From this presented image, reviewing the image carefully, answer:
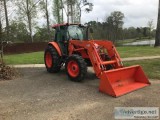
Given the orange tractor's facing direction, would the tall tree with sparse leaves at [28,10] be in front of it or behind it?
behind

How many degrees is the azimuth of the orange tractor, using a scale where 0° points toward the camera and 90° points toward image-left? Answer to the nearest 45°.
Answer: approximately 315°

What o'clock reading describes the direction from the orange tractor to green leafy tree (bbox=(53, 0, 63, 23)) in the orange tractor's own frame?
The green leafy tree is roughly at 7 o'clock from the orange tractor.

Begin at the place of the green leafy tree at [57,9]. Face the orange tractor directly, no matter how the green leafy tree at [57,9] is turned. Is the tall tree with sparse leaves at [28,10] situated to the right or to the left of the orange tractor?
right
